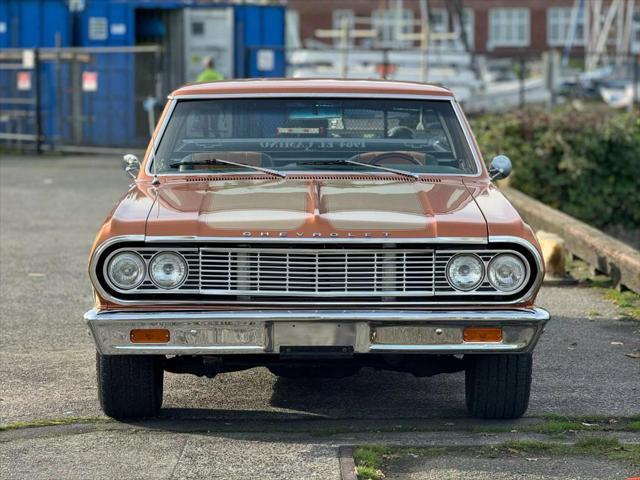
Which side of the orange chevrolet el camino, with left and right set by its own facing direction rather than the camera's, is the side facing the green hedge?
back

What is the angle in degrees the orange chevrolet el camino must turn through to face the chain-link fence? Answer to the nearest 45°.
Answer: approximately 180°

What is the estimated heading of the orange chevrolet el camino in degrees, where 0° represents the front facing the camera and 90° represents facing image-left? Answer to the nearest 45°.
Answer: approximately 0°
